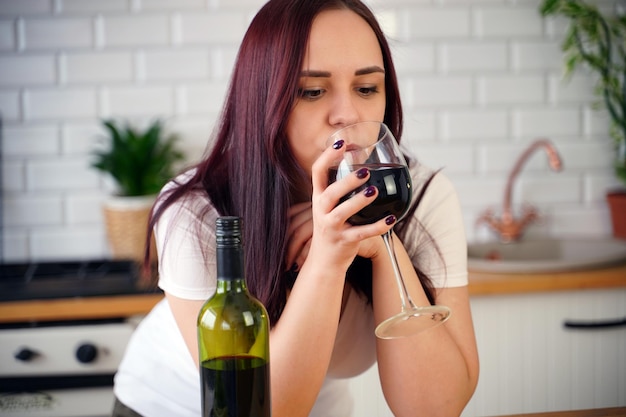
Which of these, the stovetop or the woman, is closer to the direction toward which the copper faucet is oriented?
the woman

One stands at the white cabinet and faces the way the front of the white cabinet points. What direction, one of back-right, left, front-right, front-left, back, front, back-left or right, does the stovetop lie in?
right

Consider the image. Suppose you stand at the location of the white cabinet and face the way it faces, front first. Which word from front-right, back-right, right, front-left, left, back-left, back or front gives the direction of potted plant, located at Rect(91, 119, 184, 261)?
right

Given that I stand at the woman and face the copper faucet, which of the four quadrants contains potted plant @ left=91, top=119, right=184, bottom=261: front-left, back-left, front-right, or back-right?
front-left

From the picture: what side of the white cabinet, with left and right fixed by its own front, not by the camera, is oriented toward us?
front

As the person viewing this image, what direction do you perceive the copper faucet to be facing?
facing the viewer and to the right of the viewer

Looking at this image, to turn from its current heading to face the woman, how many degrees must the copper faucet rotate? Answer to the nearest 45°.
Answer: approximately 45° to its right

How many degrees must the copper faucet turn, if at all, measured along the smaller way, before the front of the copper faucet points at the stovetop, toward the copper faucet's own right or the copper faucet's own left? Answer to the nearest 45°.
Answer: approximately 90° to the copper faucet's own right

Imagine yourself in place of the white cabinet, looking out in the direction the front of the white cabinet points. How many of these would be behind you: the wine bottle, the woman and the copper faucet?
1

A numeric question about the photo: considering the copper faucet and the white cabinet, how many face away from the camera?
0
